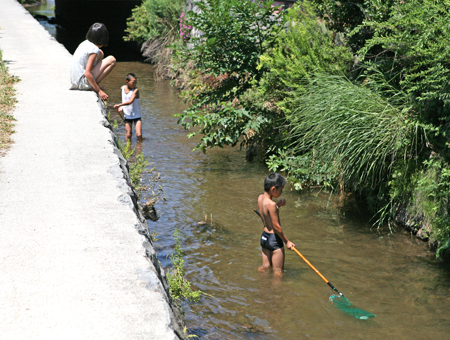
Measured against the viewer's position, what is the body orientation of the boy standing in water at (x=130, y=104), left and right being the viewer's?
facing the viewer and to the left of the viewer

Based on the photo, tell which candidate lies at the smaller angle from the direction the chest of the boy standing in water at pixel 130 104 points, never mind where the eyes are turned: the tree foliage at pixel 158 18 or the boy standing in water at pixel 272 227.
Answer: the boy standing in water

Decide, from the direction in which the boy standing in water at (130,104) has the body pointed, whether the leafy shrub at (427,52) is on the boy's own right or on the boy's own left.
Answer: on the boy's own left

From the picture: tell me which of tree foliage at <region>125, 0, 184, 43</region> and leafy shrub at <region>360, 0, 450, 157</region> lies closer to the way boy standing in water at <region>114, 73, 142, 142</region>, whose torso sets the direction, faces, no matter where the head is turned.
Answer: the leafy shrub

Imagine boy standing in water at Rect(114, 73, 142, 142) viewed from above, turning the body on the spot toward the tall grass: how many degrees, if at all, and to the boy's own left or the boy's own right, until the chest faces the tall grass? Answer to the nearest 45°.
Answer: approximately 90° to the boy's own left

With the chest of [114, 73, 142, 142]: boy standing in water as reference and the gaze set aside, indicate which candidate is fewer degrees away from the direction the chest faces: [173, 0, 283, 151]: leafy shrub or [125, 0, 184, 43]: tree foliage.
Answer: the leafy shrub

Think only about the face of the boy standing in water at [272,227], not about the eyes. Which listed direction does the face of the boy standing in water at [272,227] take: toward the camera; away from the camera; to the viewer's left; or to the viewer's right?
to the viewer's right

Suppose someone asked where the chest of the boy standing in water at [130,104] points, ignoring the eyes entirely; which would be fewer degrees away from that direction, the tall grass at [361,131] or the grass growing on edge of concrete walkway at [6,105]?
the grass growing on edge of concrete walkway

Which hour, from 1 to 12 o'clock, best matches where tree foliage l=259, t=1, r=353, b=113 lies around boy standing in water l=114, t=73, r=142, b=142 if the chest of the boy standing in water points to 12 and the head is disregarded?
The tree foliage is roughly at 9 o'clock from the boy standing in water.

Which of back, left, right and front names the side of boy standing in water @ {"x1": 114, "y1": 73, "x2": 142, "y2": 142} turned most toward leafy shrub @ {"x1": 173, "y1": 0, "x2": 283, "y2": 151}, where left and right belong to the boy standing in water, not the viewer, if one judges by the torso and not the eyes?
left

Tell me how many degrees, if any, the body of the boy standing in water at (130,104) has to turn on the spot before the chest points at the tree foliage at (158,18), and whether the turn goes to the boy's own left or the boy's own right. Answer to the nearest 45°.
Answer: approximately 135° to the boy's own right
